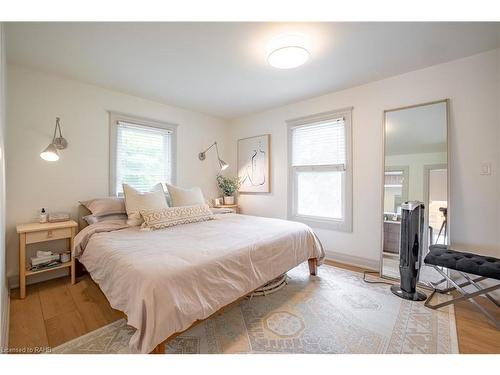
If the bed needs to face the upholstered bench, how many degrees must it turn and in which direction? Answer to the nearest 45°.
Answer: approximately 45° to its left

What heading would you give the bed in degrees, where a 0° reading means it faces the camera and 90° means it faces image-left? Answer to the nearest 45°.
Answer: approximately 315°

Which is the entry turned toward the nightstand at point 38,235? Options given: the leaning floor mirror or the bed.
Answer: the leaning floor mirror

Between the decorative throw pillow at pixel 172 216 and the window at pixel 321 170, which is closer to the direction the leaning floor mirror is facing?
the decorative throw pillow

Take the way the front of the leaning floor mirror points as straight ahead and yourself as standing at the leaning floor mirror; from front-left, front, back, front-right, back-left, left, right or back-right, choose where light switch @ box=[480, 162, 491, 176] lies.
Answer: back-left

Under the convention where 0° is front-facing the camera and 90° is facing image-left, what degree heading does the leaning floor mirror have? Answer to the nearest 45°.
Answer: approximately 45°

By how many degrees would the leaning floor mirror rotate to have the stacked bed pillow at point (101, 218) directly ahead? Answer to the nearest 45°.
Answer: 0° — it already faces it

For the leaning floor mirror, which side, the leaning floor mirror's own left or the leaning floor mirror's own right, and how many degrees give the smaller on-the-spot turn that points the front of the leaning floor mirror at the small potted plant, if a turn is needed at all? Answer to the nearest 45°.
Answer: approximately 45° to the leaning floor mirror's own right
